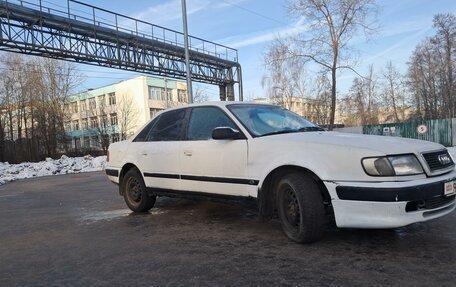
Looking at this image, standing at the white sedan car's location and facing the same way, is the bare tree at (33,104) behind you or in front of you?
behind

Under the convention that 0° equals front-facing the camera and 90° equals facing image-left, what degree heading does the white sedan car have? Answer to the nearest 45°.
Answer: approximately 315°

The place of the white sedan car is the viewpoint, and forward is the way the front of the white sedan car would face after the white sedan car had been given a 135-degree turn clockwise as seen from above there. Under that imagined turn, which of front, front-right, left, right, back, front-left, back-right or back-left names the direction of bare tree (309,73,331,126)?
right

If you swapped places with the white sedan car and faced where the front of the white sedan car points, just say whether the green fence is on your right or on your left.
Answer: on your left

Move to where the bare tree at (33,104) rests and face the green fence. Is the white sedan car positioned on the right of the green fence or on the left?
right
